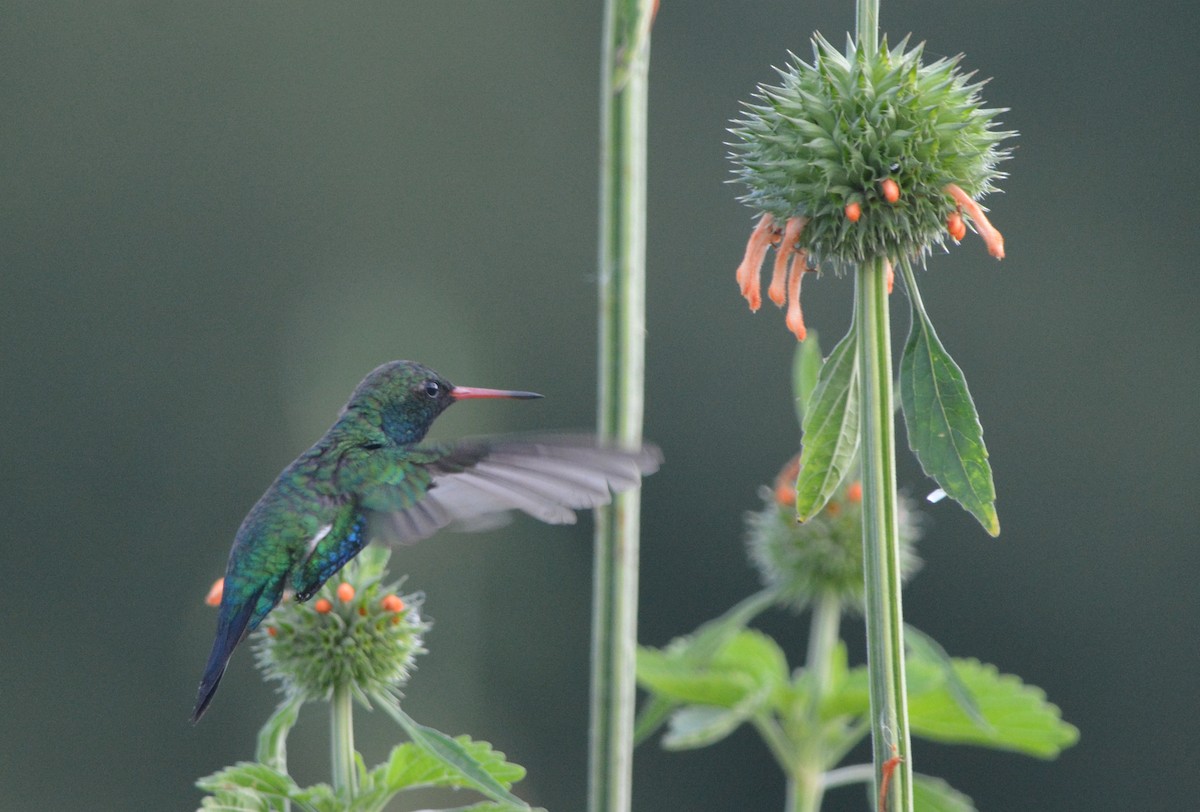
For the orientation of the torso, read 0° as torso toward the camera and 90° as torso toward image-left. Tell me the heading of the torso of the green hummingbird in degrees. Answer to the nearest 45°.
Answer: approximately 270°
